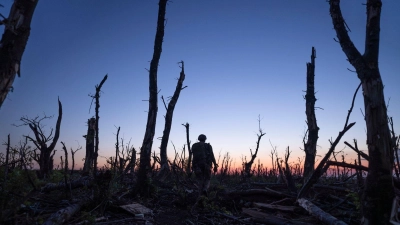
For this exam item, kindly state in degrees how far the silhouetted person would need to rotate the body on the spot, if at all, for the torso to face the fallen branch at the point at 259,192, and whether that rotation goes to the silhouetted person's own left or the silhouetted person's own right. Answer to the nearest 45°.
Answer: approximately 90° to the silhouetted person's own right

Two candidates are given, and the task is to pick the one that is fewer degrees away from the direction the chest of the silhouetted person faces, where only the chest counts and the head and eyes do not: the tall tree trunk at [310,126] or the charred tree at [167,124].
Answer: the charred tree

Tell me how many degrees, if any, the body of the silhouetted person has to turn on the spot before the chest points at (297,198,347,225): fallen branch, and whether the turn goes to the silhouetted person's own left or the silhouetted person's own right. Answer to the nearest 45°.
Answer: approximately 135° to the silhouetted person's own right

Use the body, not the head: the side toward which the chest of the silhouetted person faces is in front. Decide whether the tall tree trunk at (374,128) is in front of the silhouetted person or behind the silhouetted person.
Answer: behind

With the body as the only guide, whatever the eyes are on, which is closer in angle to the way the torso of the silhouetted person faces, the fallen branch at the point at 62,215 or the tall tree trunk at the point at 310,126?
the tall tree trunk

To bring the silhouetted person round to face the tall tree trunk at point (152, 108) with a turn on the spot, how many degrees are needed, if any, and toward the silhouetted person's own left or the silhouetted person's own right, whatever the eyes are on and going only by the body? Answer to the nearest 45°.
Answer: approximately 90° to the silhouetted person's own left

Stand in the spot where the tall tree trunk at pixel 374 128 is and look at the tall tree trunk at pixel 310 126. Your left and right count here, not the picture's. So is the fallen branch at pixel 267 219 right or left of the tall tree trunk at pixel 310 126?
left

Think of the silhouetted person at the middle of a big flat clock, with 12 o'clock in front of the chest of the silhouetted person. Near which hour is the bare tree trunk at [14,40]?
The bare tree trunk is roughly at 7 o'clock from the silhouetted person.

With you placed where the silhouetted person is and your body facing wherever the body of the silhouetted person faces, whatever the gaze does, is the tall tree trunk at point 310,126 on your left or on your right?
on your right

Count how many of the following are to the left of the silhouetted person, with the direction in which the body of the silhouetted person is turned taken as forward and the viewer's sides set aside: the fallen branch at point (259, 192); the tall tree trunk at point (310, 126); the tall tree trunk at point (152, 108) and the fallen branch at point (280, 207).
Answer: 1

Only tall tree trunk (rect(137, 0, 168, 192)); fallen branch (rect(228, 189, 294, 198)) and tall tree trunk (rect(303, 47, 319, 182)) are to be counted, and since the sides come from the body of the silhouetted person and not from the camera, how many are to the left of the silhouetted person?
1

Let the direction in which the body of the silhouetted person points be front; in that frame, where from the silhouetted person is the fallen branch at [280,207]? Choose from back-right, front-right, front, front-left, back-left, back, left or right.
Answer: back-right

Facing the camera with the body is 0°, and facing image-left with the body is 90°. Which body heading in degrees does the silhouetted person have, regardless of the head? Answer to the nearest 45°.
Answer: approximately 180°
